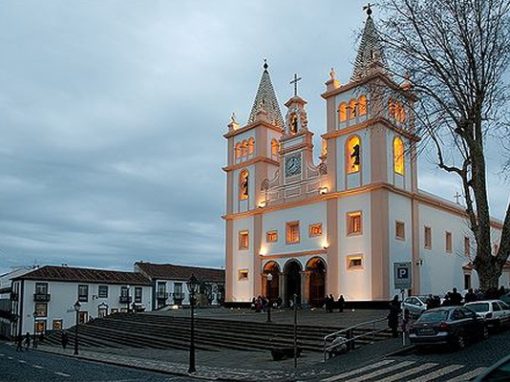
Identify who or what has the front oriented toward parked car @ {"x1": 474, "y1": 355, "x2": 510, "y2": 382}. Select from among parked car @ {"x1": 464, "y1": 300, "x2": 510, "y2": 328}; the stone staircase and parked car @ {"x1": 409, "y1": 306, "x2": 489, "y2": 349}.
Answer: the stone staircase

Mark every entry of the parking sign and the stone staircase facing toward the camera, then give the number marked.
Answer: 2

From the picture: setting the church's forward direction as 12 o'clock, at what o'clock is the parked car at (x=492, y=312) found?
The parked car is roughly at 10 o'clock from the church.

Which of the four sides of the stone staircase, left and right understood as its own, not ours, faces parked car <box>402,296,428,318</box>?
left

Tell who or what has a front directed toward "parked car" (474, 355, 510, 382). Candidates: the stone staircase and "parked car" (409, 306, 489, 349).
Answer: the stone staircase

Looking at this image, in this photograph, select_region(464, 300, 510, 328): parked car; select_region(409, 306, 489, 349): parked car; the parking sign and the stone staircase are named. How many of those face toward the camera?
2

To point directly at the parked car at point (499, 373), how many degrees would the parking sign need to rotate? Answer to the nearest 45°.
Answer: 0° — it already faces it
